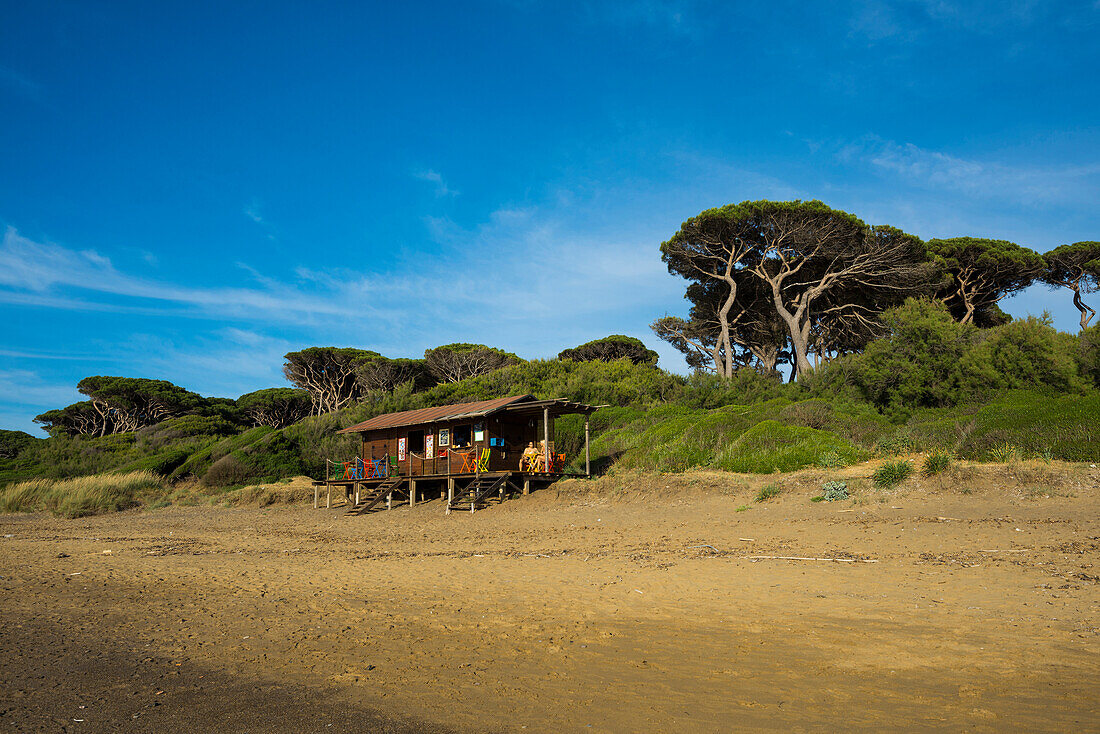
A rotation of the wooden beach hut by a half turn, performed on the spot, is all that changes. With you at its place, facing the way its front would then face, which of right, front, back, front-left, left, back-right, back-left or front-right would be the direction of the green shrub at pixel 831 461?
right

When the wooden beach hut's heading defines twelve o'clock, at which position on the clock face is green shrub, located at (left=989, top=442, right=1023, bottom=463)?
The green shrub is roughly at 9 o'clock from the wooden beach hut.

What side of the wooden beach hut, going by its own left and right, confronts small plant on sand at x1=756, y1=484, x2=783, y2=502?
left

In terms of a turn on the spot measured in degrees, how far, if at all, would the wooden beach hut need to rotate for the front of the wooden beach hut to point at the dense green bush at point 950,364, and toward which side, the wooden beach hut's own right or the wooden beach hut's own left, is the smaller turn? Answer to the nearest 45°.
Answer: approximately 135° to the wooden beach hut's own left

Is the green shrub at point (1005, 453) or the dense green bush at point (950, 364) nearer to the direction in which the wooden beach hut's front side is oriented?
the green shrub

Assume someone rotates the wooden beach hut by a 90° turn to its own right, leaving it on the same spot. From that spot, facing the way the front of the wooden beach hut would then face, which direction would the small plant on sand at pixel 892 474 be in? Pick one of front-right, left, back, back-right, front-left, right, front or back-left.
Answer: back

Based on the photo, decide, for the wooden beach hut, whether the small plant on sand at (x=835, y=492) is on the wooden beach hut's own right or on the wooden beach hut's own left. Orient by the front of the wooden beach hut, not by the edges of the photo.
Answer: on the wooden beach hut's own left

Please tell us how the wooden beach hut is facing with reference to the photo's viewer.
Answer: facing the viewer and to the left of the viewer

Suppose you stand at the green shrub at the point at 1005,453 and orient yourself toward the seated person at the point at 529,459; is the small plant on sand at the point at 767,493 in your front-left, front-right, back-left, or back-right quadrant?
front-left

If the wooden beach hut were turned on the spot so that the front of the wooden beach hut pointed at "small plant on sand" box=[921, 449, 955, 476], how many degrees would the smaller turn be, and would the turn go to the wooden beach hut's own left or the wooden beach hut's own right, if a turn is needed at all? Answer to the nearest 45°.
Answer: approximately 90° to the wooden beach hut's own left

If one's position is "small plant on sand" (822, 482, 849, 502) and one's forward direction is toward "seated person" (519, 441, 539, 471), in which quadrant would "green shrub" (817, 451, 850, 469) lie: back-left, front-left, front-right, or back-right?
front-right

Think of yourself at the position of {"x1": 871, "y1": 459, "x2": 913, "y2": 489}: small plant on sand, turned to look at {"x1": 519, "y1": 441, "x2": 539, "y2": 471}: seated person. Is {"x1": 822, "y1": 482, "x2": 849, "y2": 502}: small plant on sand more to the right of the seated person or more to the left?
left
